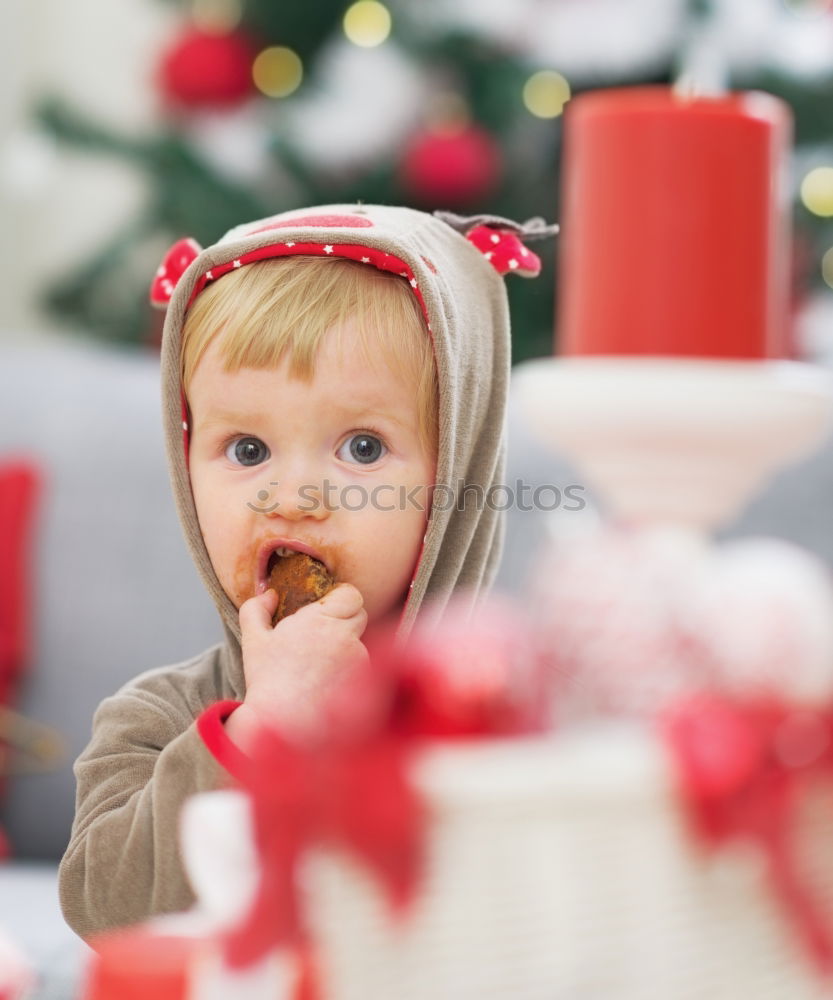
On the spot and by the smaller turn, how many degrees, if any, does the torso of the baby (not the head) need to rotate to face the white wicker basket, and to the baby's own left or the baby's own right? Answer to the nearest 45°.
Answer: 0° — they already face it

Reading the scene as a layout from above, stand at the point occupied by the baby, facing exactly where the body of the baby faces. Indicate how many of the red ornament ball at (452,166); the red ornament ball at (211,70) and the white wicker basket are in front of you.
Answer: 1

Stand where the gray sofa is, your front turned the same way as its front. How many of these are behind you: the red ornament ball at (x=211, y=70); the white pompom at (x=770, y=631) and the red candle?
1

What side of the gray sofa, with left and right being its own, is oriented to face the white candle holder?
front

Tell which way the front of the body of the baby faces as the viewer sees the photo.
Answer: toward the camera

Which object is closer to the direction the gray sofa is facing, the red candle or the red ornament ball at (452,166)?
the red candle

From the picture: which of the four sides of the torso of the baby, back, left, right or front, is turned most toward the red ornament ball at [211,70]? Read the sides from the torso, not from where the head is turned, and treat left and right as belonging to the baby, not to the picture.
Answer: back

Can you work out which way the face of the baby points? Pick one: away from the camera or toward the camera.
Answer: toward the camera

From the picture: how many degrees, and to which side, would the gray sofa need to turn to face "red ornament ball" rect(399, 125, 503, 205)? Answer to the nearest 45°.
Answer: approximately 135° to its left

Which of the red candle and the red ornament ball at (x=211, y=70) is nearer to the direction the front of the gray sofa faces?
the red candle

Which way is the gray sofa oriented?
toward the camera

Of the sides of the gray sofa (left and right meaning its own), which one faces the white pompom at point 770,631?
front
